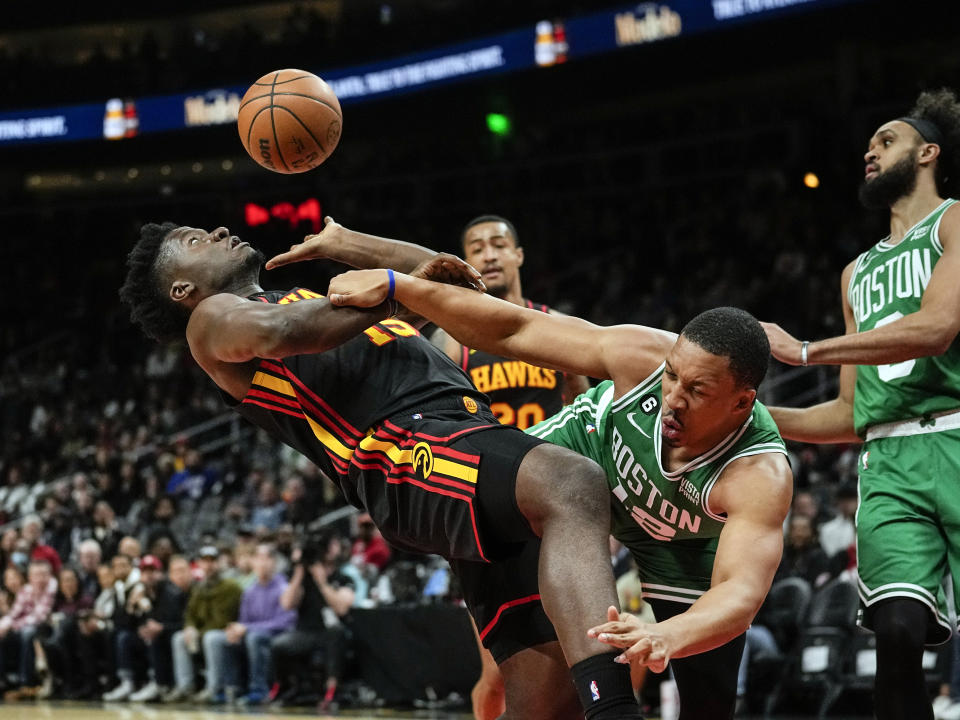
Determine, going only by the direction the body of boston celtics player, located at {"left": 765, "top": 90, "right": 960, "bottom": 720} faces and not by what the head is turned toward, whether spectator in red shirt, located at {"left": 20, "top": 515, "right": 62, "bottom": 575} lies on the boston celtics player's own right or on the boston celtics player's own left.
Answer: on the boston celtics player's own right

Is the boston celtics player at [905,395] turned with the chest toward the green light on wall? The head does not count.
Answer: no

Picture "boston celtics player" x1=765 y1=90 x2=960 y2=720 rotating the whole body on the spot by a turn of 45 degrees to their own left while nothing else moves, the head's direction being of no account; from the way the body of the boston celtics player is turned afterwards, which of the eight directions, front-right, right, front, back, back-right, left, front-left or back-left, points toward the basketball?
right

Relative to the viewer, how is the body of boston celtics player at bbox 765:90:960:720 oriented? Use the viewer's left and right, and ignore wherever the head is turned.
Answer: facing the viewer and to the left of the viewer

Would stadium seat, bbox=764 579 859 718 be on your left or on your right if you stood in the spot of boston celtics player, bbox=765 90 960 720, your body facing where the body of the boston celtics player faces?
on your right

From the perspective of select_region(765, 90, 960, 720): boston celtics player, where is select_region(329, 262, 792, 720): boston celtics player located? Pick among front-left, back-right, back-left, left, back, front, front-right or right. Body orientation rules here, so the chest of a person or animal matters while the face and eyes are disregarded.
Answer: front

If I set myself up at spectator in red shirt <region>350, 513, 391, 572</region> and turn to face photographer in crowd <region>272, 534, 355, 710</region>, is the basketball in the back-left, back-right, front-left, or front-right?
front-left

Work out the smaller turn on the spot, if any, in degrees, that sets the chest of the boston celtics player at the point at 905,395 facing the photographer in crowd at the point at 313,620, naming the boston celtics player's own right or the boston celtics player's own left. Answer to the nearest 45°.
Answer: approximately 90° to the boston celtics player's own right

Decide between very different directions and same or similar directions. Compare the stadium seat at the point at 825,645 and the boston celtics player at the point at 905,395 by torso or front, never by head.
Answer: same or similar directions

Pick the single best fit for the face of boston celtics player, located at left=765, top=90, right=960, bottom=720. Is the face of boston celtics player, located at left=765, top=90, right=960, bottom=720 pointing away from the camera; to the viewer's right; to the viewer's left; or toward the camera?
to the viewer's left

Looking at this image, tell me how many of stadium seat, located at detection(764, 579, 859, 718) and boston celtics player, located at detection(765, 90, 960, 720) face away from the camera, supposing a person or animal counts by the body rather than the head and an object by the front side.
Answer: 0

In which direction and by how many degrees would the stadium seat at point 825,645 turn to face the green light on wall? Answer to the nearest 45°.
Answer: approximately 135° to its right

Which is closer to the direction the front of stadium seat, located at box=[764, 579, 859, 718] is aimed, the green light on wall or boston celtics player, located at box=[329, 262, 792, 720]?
the boston celtics player

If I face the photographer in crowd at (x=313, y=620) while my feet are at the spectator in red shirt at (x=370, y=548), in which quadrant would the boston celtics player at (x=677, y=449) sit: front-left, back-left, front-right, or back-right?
front-left

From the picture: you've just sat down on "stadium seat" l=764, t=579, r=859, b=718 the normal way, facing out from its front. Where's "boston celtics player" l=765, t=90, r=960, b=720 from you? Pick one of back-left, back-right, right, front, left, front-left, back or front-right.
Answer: front-left

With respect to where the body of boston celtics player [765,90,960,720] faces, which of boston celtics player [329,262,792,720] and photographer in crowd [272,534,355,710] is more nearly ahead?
the boston celtics player
